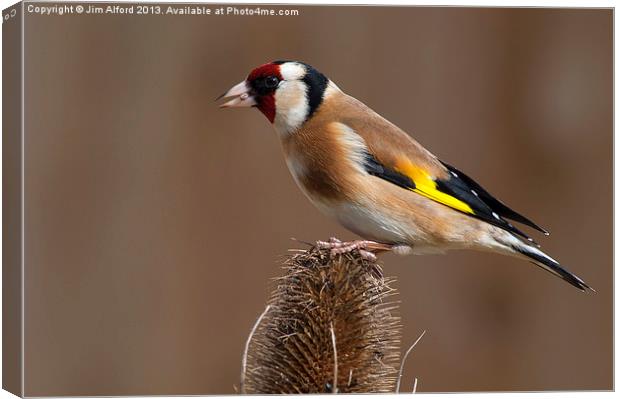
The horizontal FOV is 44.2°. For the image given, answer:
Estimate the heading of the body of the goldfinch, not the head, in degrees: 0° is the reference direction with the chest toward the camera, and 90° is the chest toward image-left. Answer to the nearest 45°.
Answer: approximately 90°
